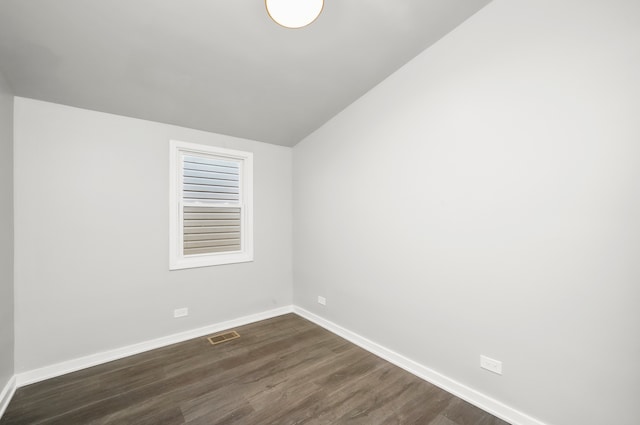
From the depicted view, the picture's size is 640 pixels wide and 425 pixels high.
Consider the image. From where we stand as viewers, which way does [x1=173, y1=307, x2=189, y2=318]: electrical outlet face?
facing the viewer
